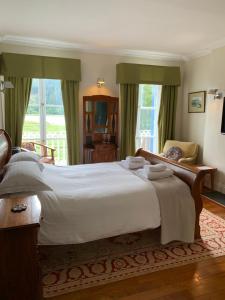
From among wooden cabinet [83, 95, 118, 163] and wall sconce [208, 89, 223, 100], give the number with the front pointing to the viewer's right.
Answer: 0

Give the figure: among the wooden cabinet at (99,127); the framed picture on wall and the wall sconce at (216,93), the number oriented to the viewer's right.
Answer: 0

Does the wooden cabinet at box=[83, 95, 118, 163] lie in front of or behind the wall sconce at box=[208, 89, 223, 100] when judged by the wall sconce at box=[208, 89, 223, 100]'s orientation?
in front

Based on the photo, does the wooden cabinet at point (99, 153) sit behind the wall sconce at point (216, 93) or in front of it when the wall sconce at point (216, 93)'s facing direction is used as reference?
in front

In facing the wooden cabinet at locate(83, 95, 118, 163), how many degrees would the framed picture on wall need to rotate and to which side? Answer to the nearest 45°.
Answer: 0° — it already faces it

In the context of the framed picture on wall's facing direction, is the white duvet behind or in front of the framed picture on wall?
in front

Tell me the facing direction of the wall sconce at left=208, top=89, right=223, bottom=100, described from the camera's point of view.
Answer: facing the viewer and to the left of the viewer

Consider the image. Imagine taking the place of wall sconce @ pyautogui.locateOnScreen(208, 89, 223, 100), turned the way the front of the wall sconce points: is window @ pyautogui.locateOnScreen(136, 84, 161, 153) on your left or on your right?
on your right

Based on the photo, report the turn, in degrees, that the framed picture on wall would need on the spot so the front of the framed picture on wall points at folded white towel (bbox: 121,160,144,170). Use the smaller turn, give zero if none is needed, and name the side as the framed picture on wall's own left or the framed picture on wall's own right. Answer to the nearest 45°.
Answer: approximately 45° to the framed picture on wall's own left

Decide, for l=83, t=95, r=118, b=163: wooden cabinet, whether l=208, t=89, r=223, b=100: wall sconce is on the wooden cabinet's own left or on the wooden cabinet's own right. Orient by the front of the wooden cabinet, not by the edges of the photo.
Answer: on the wooden cabinet's own left

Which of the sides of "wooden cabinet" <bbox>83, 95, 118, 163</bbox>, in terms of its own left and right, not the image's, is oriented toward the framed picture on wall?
left

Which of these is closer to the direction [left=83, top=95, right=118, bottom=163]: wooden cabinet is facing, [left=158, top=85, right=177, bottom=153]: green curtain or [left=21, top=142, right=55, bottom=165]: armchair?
the armchair

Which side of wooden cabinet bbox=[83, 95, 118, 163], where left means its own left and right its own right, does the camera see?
front

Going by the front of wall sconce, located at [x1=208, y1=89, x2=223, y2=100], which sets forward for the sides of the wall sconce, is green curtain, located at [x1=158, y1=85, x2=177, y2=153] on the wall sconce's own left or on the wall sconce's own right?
on the wall sconce's own right
